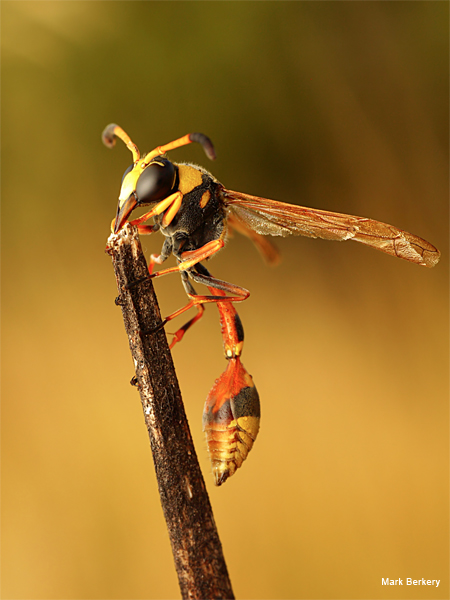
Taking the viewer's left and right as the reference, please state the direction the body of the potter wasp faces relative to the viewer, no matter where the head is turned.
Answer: facing to the left of the viewer
